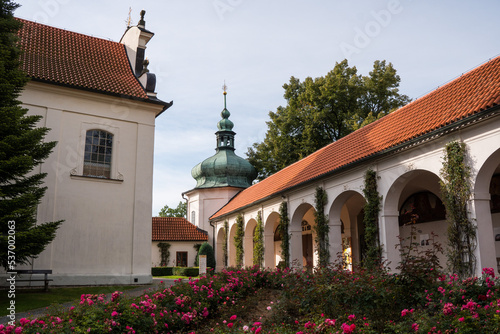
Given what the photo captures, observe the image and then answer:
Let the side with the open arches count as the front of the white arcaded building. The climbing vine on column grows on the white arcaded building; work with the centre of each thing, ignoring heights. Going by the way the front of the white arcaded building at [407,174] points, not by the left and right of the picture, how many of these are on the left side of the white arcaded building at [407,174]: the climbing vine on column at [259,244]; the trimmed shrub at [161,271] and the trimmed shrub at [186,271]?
0

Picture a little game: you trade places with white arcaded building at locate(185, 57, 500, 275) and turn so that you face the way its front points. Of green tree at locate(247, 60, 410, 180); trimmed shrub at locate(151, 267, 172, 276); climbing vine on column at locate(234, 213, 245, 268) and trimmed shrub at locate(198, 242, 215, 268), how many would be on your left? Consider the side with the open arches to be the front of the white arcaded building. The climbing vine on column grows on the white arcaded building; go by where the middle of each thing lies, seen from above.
0

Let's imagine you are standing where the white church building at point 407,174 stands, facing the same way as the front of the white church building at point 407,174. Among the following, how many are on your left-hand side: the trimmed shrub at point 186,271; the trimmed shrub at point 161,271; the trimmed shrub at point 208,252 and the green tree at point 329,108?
0

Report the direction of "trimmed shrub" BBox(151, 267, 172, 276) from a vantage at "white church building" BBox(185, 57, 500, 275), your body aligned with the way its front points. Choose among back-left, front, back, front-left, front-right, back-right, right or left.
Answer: right

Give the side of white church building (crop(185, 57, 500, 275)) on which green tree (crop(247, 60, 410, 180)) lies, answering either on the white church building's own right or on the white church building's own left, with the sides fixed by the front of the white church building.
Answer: on the white church building's own right

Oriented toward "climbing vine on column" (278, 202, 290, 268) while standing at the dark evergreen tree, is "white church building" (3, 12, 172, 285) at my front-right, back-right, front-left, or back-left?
front-left

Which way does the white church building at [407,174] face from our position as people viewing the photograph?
facing the viewer and to the left of the viewer

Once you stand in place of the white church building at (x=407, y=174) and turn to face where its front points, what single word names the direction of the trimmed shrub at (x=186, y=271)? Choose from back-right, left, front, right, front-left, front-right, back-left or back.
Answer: right

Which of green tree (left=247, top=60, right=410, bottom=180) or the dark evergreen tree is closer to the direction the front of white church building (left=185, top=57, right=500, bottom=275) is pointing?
the dark evergreen tree

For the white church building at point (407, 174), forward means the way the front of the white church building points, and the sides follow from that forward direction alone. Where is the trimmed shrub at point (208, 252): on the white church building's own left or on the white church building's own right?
on the white church building's own right

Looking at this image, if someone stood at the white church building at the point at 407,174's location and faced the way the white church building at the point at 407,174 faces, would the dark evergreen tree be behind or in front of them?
in front
